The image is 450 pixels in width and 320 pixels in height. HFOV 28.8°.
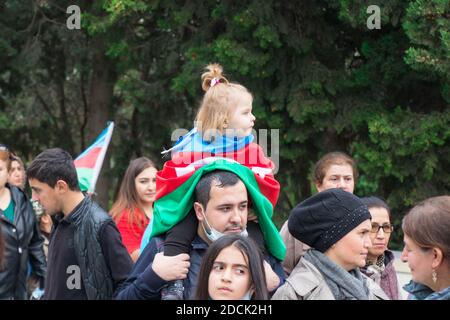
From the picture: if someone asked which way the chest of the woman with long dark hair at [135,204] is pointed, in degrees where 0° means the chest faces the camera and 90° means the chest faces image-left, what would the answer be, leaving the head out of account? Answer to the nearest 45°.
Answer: approximately 315°

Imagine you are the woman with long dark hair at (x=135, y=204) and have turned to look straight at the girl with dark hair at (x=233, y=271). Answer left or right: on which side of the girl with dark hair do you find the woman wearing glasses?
left

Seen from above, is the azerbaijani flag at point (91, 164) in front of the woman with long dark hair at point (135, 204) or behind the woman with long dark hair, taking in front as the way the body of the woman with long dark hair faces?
behind

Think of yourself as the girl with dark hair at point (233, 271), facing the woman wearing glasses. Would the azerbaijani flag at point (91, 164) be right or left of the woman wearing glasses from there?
left

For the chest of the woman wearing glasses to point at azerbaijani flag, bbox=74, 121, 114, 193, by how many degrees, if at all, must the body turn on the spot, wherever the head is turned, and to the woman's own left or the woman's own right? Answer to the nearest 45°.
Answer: approximately 135° to the woman's own right

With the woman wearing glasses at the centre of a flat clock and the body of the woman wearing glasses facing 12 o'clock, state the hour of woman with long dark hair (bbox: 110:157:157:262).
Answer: The woman with long dark hair is roughly at 4 o'clock from the woman wearing glasses.

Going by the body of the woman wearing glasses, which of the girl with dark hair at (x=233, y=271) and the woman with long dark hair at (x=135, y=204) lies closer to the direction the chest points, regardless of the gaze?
the girl with dark hair

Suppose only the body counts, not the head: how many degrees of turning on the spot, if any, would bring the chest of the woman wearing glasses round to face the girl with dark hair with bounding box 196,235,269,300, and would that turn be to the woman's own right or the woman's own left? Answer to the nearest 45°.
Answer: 0° — they already face them

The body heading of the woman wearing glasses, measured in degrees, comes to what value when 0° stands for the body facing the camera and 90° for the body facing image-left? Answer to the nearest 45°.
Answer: approximately 0°
